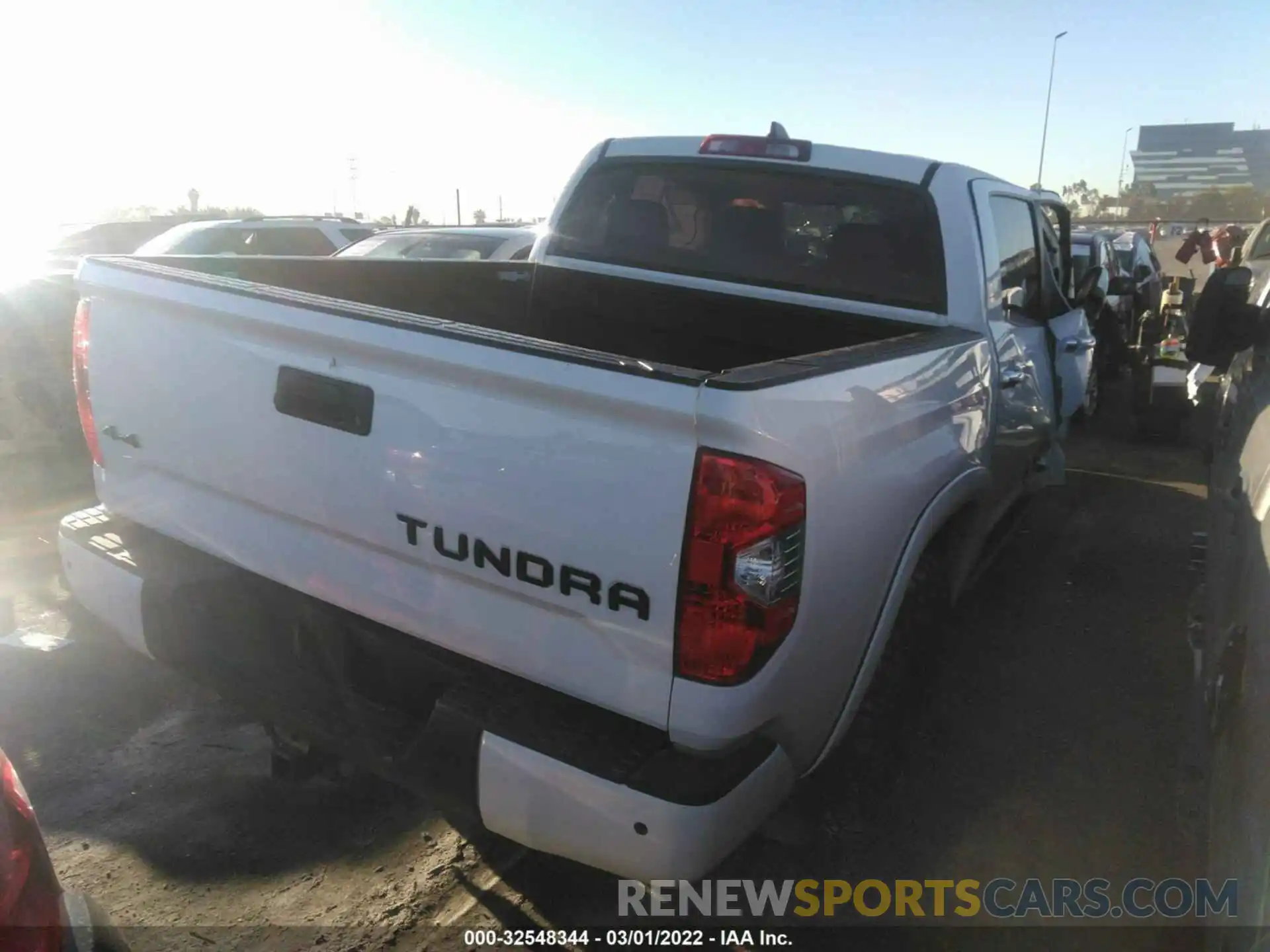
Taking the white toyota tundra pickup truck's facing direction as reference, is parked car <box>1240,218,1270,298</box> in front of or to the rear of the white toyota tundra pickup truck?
in front

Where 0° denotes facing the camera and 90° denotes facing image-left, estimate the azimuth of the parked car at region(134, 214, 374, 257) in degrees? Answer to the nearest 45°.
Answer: approximately 90°

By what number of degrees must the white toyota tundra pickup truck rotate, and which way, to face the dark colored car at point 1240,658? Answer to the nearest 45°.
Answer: approximately 45° to its right

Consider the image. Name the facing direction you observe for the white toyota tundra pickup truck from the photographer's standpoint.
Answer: facing away from the viewer and to the right of the viewer

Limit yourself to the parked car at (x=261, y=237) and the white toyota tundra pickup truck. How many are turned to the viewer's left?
1

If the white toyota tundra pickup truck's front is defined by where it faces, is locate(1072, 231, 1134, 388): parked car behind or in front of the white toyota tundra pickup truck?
in front

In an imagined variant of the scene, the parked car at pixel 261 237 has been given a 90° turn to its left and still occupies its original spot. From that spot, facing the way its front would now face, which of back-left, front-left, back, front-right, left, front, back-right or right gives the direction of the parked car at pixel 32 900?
front

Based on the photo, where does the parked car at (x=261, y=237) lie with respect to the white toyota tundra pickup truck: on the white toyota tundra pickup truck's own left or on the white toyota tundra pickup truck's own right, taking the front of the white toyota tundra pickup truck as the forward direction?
on the white toyota tundra pickup truck's own left
